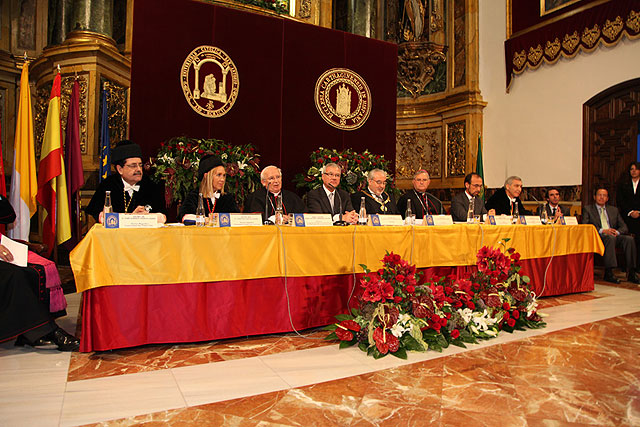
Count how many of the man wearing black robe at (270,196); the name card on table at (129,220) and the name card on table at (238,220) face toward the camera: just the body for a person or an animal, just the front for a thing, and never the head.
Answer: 3

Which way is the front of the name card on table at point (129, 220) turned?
toward the camera

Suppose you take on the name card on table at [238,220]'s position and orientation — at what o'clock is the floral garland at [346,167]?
The floral garland is roughly at 7 o'clock from the name card on table.

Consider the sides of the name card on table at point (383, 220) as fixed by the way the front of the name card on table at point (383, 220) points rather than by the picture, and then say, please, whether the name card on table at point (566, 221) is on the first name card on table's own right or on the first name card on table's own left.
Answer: on the first name card on table's own left

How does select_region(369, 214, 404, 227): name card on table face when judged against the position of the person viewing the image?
facing the viewer and to the right of the viewer

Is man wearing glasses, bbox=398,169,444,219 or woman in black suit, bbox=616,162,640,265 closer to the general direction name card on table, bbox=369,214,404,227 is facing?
the woman in black suit

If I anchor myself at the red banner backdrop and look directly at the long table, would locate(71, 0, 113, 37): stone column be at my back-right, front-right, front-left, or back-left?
back-right

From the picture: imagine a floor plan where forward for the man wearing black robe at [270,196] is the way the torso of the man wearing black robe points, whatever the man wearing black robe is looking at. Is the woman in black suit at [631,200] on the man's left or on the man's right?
on the man's left

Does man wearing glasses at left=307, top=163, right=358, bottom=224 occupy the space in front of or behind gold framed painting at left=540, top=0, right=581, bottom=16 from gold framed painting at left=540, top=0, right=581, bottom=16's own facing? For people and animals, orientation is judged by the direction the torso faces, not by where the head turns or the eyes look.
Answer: in front

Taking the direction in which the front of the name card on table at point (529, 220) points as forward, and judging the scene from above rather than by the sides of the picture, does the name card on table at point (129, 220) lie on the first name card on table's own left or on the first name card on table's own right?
on the first name card on table's own right

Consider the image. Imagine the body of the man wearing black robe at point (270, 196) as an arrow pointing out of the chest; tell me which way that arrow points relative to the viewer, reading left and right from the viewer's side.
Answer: facing the viewer

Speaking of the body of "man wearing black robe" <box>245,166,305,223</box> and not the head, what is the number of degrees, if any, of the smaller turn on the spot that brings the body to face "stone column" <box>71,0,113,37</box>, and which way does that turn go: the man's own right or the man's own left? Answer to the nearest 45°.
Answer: approximately 135° to the man's own right
